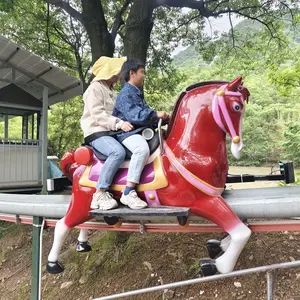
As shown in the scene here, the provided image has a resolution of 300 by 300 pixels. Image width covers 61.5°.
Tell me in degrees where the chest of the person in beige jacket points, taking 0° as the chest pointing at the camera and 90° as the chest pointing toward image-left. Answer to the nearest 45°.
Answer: approximately 270°

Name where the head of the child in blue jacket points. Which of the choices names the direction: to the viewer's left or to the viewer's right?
to the viewer's right

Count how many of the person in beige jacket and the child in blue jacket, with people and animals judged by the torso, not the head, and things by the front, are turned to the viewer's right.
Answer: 2

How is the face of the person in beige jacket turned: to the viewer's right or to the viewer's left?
to the viewer's right

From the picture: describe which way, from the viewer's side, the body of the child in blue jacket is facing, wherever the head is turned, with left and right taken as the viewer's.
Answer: facing to the right of the viewer
